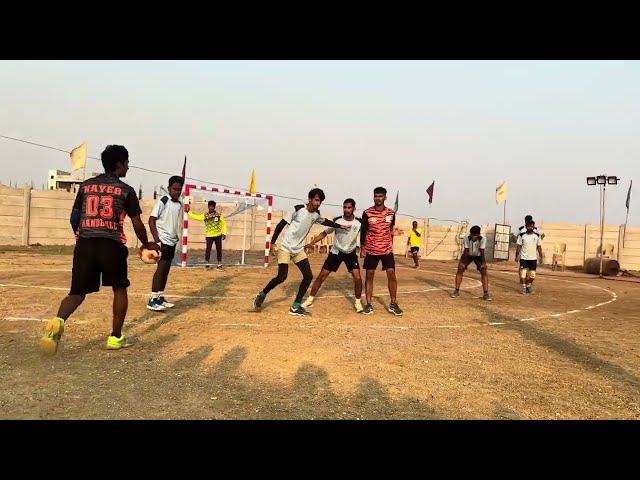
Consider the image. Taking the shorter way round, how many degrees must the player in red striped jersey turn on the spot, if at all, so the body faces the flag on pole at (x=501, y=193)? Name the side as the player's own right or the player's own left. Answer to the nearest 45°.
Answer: approximately 180°

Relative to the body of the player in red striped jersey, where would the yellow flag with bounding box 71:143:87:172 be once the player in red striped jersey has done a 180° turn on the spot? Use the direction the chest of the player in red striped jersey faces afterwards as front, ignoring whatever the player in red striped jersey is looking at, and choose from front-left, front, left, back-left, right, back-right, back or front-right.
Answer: front-left

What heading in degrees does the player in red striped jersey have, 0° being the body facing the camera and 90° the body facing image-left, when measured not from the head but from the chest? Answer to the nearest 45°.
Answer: approximately 0°
